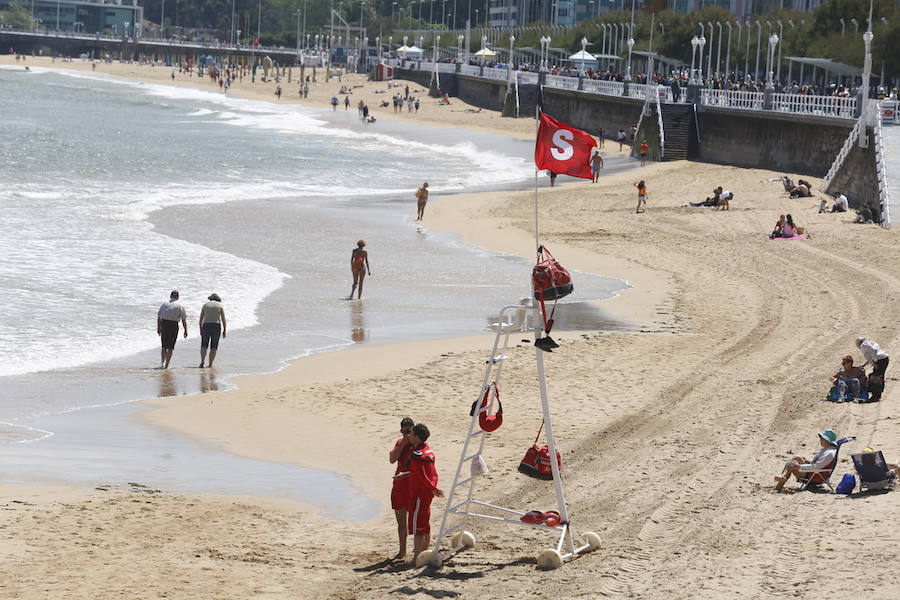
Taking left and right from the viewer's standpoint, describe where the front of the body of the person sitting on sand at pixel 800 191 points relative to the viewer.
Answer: facing to the left of the viewer

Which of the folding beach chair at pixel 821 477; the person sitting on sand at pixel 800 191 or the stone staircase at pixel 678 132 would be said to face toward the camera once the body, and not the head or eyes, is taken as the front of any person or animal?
the stone staircase

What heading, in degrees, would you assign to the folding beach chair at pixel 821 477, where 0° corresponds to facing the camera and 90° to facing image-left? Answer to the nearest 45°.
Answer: approximately 90°

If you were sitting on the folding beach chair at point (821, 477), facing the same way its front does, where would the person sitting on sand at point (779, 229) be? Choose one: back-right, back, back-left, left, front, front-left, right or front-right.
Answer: right

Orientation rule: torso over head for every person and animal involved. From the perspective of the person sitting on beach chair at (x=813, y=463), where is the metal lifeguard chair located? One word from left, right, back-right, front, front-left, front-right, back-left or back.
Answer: front-left

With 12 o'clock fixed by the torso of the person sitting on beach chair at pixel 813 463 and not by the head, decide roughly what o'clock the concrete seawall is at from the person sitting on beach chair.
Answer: The concrete seawall is roughly at 3 o'clock from the person sitting on beach chair.

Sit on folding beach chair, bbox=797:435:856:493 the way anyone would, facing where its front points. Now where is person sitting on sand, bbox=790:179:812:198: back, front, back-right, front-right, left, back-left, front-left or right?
right

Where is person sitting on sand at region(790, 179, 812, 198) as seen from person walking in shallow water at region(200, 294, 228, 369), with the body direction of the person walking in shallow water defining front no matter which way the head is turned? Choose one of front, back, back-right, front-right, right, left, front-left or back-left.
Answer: front-right

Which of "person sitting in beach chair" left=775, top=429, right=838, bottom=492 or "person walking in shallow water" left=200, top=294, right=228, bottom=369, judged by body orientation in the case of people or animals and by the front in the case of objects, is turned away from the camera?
the person walking in shallow water

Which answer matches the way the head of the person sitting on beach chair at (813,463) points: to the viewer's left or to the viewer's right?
to the viewer's left

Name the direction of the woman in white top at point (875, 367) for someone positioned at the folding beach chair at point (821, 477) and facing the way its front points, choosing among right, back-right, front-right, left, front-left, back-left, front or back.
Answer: right

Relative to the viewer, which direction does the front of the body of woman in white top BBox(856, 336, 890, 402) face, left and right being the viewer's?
facing to the left of the viewer

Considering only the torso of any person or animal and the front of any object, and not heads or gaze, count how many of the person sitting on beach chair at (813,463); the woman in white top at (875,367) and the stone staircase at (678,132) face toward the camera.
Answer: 1

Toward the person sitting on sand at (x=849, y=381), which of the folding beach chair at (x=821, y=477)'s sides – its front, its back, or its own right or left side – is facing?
right
